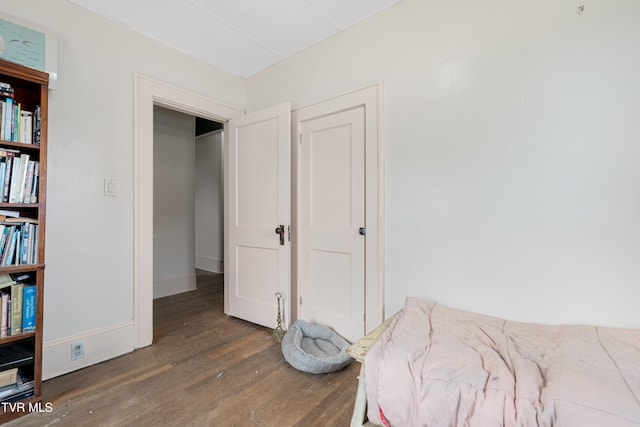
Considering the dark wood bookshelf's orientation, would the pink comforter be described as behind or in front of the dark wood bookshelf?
in front

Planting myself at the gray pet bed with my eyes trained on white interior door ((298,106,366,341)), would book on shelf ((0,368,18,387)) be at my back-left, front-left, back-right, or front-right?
back-left

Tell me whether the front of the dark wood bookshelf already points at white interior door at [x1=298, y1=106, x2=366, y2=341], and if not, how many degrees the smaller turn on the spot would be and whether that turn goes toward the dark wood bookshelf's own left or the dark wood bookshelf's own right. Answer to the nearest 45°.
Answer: approximately 45° to the dark wood bookshelf's own left

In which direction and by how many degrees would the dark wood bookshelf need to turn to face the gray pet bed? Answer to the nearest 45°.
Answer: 0° — it already faces it

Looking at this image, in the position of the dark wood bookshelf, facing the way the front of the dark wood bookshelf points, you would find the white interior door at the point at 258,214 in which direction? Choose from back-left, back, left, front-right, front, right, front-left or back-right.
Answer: front-left

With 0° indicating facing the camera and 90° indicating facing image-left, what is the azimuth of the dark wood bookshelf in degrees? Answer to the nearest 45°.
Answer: approximately 315°
